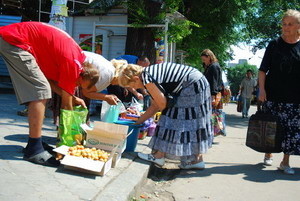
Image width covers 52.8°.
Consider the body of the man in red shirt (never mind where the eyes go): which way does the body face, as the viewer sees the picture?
to the viewer's right

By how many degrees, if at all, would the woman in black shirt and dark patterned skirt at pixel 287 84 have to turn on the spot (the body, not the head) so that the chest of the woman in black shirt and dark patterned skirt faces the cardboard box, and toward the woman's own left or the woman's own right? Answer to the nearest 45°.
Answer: approximately 45° to the woman's own right

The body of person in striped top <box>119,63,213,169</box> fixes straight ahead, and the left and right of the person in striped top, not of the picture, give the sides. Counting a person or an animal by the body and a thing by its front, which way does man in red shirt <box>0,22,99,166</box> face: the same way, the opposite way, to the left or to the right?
the opposite way

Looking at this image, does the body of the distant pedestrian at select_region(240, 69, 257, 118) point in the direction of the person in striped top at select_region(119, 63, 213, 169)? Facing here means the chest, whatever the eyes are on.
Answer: yes

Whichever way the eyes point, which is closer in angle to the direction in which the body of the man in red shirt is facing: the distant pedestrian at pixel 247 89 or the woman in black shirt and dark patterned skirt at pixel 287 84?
the woman in black shirt and dark patterned skirt

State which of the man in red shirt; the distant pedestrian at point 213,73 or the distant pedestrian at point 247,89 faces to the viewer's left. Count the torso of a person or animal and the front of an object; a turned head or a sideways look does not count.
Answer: the distant pedestrian at point 213,73

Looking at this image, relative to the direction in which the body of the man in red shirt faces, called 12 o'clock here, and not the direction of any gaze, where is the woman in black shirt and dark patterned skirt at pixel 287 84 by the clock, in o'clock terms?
The woman in black shirt and dark patterned skirt is roughly at 12 o'clock from the man in red shirt.

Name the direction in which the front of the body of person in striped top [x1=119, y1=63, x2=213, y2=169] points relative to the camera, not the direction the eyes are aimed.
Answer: to the viewer's left

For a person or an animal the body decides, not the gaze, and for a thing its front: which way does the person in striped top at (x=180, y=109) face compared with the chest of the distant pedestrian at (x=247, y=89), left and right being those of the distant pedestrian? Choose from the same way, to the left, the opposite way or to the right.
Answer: to the right

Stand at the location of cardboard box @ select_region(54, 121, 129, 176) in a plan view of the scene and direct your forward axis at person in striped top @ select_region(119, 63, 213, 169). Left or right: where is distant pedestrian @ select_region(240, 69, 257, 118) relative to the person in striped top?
left

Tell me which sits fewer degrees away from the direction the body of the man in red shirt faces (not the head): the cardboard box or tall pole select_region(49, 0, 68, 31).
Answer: the cardboard box

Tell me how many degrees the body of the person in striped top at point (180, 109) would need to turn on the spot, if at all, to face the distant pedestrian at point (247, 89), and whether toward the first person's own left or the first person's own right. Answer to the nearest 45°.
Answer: approximately 90° to the first person's own right

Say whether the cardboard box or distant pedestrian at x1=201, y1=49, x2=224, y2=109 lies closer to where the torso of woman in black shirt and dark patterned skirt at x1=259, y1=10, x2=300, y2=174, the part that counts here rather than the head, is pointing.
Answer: the cardboard box
